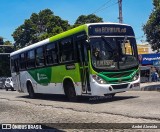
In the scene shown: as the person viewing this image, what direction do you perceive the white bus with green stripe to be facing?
facing the viewer and to the right of the viewer

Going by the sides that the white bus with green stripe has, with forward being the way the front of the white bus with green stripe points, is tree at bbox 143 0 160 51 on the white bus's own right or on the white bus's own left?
on the white bus's own left
